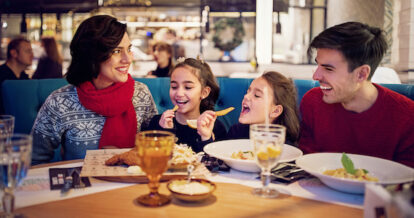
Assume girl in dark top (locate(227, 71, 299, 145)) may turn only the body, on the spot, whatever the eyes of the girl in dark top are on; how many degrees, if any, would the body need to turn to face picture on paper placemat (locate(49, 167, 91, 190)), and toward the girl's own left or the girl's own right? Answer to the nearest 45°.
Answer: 0° — they already face it

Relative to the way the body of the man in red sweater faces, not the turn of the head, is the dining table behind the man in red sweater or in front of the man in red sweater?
in front

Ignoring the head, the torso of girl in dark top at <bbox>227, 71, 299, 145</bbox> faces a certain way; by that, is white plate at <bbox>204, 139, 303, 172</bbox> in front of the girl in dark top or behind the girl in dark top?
in front

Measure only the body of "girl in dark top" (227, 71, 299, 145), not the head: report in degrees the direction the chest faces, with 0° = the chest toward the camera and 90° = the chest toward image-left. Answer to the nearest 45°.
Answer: approximately 45°

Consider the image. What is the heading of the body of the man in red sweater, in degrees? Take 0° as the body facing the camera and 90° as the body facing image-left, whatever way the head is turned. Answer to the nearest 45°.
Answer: approximately 45°

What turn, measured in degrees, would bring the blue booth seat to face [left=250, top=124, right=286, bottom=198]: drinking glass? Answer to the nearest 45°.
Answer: approximately 45° to its left

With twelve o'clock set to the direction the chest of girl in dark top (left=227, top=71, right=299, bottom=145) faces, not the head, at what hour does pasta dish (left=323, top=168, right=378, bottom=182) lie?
The pasta dish is roughly at 10 o'clock from the girl in dark top.
